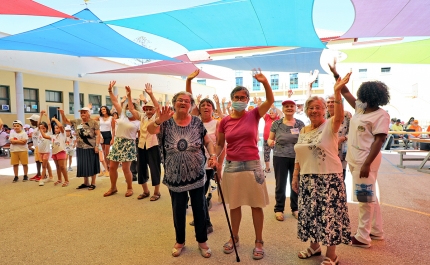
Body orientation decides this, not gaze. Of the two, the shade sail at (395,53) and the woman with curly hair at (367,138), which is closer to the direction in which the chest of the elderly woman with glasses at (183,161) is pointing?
the woman with curly hair

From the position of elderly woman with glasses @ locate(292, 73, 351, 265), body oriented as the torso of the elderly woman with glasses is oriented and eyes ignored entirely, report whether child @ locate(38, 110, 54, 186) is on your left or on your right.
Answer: on your right

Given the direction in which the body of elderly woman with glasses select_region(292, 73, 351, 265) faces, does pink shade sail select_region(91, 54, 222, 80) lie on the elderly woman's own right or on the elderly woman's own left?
on the elderly woman's own right

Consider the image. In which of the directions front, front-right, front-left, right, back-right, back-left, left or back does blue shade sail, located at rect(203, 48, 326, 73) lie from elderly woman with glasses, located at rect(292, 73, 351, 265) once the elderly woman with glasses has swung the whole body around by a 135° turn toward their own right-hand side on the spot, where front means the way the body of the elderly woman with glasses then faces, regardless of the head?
front

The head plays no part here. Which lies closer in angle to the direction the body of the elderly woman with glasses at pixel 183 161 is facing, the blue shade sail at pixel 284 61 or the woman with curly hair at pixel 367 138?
the woman with curly hair

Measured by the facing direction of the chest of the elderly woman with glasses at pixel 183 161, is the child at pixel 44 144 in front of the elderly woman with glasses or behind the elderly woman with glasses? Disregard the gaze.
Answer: behind

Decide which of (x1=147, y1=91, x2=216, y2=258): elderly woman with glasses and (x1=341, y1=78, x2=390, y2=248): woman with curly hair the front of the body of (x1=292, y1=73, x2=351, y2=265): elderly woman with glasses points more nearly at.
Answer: the elderly woman with glasses

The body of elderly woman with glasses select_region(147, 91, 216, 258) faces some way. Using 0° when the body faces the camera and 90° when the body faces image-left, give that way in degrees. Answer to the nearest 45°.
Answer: approximately 0°
